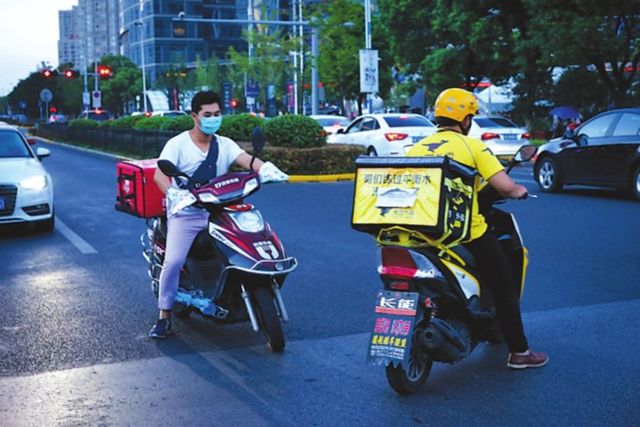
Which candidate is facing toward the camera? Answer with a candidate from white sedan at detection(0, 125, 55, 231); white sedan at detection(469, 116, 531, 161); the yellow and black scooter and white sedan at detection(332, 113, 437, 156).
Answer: white sedan at detection(0, 125, 55, 231)

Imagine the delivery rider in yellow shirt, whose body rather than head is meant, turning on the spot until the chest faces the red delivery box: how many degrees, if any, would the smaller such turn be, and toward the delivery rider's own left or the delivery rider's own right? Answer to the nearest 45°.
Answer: approximately 90° to the delivery rider's own left

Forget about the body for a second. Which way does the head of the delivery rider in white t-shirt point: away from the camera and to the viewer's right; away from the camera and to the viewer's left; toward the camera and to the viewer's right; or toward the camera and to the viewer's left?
toward the camera and to the viewer's right

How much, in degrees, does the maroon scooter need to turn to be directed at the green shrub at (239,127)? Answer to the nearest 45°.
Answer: approximately 135° to its left

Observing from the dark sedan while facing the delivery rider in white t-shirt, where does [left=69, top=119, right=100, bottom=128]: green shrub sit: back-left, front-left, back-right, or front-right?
back-right

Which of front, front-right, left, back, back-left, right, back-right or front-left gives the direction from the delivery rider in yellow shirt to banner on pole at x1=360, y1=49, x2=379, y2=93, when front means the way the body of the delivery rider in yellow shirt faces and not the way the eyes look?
front-left

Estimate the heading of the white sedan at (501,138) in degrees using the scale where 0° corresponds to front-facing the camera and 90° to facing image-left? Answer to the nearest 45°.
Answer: approximately 135°

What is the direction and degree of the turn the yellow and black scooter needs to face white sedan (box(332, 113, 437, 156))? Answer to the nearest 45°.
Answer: approximately 45° to its left

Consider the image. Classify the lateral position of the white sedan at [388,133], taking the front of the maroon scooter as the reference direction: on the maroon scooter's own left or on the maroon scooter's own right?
on the maroon scooter's own left

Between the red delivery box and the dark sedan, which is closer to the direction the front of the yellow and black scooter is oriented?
the dark sedan

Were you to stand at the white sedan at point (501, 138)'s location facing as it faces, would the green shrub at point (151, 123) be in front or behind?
in front
